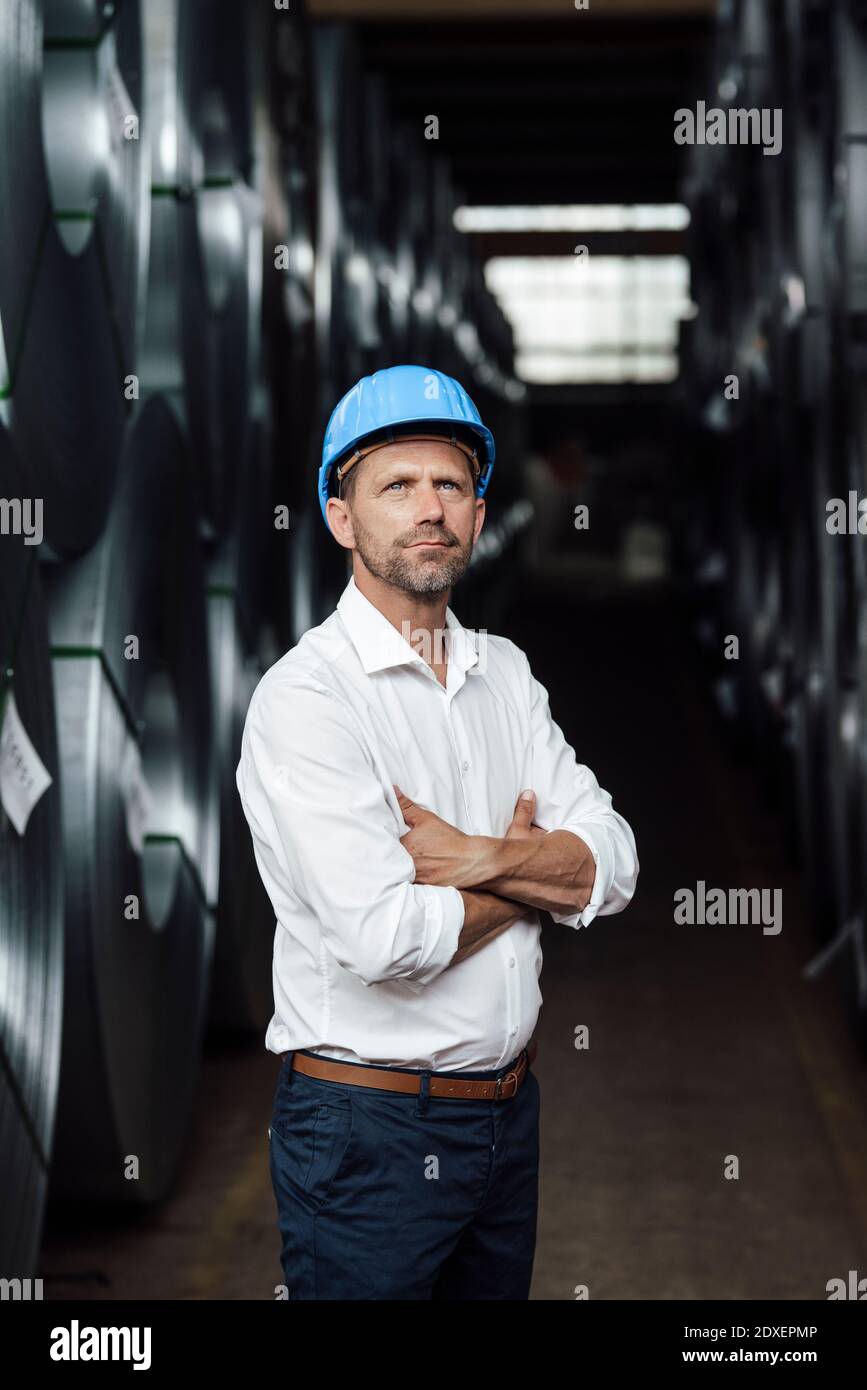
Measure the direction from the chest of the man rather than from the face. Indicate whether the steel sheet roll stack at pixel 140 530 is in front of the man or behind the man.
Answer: behind

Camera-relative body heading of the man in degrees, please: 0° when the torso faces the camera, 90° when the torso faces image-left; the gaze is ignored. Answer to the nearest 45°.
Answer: approximately 315°

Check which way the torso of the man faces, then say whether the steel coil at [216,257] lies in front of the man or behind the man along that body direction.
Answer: behind

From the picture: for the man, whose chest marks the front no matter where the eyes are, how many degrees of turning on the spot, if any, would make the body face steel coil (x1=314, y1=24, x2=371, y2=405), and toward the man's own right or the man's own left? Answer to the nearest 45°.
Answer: approximately 135° to the man's own left
